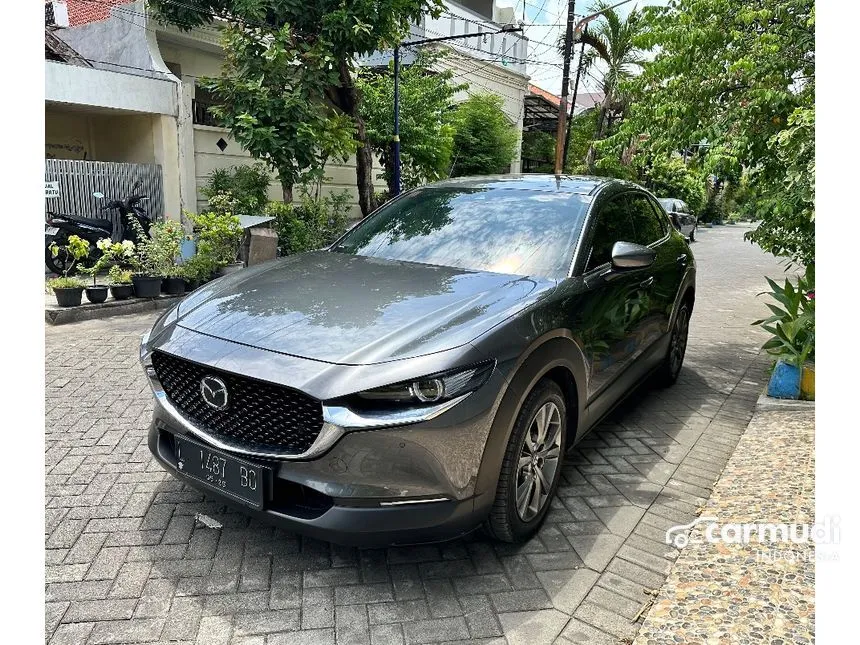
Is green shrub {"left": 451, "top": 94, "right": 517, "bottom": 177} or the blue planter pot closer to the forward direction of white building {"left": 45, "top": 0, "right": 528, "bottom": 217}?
the blue planter pot

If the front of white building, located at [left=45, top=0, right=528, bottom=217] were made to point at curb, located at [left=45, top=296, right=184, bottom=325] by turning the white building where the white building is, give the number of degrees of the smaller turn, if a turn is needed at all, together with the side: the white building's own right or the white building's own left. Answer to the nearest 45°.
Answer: approximately 45° to the white building's own right

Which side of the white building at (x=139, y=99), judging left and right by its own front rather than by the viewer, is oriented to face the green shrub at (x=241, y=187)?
front

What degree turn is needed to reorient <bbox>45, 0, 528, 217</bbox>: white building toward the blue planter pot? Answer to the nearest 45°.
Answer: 0° — it already faces it

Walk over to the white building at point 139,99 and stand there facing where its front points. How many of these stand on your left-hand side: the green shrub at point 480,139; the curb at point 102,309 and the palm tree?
2

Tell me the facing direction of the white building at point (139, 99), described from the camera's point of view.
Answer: facing the viewer and to the right of the viewer

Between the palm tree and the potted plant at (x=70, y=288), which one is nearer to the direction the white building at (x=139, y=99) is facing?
the potted plant

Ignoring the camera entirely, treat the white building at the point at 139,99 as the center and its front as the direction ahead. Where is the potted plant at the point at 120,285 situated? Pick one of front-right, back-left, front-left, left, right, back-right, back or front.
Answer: front-right

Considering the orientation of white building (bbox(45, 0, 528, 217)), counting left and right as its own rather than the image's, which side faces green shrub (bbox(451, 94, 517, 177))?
left

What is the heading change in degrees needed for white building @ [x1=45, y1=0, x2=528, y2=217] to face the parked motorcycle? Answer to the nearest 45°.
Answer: approximately 45° to its right

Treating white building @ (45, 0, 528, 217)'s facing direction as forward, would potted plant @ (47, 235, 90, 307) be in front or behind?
in front

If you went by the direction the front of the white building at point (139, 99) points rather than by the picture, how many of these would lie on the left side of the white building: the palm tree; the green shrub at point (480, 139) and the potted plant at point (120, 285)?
2
